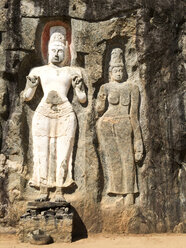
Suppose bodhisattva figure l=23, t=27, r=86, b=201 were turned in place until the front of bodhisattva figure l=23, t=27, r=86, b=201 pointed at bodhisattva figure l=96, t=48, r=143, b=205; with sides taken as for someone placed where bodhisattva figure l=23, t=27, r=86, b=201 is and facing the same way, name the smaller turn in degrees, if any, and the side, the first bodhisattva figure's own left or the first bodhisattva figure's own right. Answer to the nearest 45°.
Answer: approximately 90° to the first bodhisattva figure's own left

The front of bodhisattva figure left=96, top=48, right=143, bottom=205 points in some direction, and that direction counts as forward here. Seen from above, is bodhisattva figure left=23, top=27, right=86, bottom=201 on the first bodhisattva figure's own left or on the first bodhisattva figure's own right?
on the first bodhisattva figure's own right

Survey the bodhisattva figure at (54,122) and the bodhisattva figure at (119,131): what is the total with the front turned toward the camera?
2

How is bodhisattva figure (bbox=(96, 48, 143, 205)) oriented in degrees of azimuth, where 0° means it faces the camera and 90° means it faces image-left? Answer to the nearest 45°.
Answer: approximately 0°
